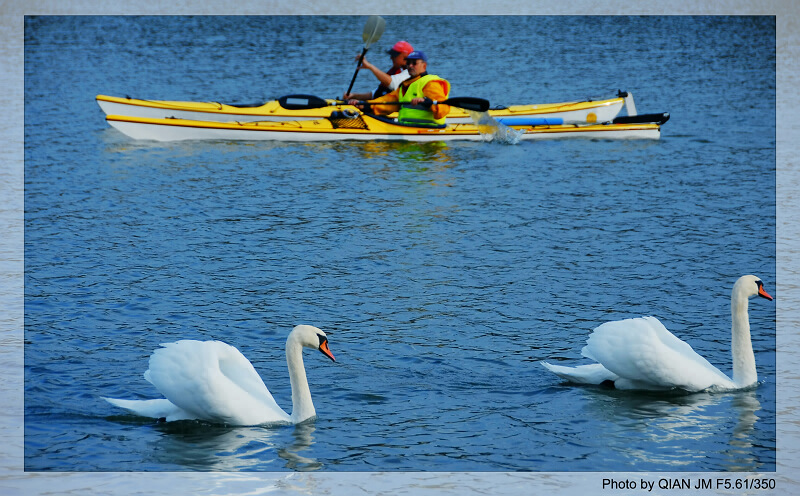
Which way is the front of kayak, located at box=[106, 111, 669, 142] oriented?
to the viewer's left

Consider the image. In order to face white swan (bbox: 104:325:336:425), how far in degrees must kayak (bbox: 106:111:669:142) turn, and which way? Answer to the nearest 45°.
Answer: approximately 90° to its left

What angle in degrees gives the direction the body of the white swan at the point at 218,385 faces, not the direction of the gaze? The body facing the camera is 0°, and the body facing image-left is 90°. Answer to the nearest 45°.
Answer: approximately 270°

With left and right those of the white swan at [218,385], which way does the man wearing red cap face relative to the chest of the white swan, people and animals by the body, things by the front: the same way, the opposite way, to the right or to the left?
the opposite way

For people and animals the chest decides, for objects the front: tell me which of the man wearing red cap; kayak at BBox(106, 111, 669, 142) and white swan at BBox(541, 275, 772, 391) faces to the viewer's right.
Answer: the white swan

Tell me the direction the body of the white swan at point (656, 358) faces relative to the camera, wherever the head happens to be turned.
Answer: to the viewer's right

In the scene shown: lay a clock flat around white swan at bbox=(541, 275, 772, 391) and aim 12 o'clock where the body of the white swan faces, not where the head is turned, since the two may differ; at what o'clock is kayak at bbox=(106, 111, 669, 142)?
The kayak is roughly at 8 o'clock from the white swan.

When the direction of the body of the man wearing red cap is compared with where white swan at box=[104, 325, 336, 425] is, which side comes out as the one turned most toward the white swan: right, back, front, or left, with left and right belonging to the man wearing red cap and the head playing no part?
left

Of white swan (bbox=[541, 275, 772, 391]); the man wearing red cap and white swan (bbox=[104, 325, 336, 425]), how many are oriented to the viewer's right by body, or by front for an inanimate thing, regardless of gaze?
2

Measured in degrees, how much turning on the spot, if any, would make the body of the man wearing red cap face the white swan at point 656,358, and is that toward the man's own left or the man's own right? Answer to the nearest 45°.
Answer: approximately 90° to the man's own left

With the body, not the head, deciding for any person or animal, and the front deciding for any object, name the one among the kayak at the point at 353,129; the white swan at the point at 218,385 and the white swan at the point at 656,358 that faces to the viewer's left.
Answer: the kayak

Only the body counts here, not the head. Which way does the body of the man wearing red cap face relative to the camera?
to the viewer's left

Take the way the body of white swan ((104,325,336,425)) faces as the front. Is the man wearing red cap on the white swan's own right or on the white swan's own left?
on the white swan's own left

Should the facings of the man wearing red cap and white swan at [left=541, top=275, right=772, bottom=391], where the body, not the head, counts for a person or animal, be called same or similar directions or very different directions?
very different directions

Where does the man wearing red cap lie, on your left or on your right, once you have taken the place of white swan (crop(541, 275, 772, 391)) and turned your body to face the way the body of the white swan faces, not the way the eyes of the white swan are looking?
on your left
